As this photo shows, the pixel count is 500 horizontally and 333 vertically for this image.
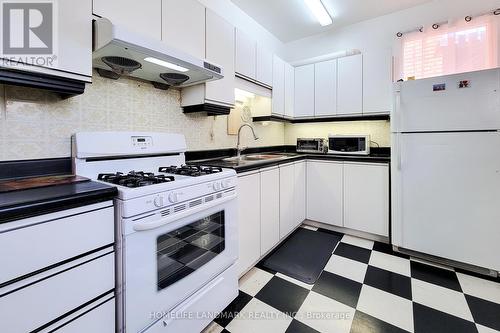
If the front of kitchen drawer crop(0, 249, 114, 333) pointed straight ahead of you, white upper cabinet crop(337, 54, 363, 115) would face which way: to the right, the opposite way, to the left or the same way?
to the right

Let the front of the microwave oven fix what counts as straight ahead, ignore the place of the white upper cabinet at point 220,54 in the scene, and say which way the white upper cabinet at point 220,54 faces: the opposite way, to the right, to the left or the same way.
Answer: to the left

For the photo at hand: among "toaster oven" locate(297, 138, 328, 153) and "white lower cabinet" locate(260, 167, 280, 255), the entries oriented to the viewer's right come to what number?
1

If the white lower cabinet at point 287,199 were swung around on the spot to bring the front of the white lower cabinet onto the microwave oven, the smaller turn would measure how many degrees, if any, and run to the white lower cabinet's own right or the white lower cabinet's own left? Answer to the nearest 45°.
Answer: approximately 45° to the white lower cabinet's own left

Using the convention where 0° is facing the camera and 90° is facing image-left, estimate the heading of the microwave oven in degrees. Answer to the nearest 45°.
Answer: approximately 0°

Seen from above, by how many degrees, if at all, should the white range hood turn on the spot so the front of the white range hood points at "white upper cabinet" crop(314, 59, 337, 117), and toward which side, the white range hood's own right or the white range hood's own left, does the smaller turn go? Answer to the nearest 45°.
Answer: approximately 90° to the white range hood's own left
